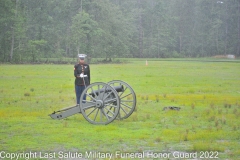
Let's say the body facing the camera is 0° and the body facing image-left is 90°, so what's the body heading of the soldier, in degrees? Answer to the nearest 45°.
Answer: approximately 0°
